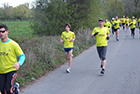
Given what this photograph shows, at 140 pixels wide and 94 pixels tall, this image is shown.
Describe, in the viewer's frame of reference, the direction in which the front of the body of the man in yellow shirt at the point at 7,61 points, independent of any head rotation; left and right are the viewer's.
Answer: facing the viewer and to the left of the viewer
